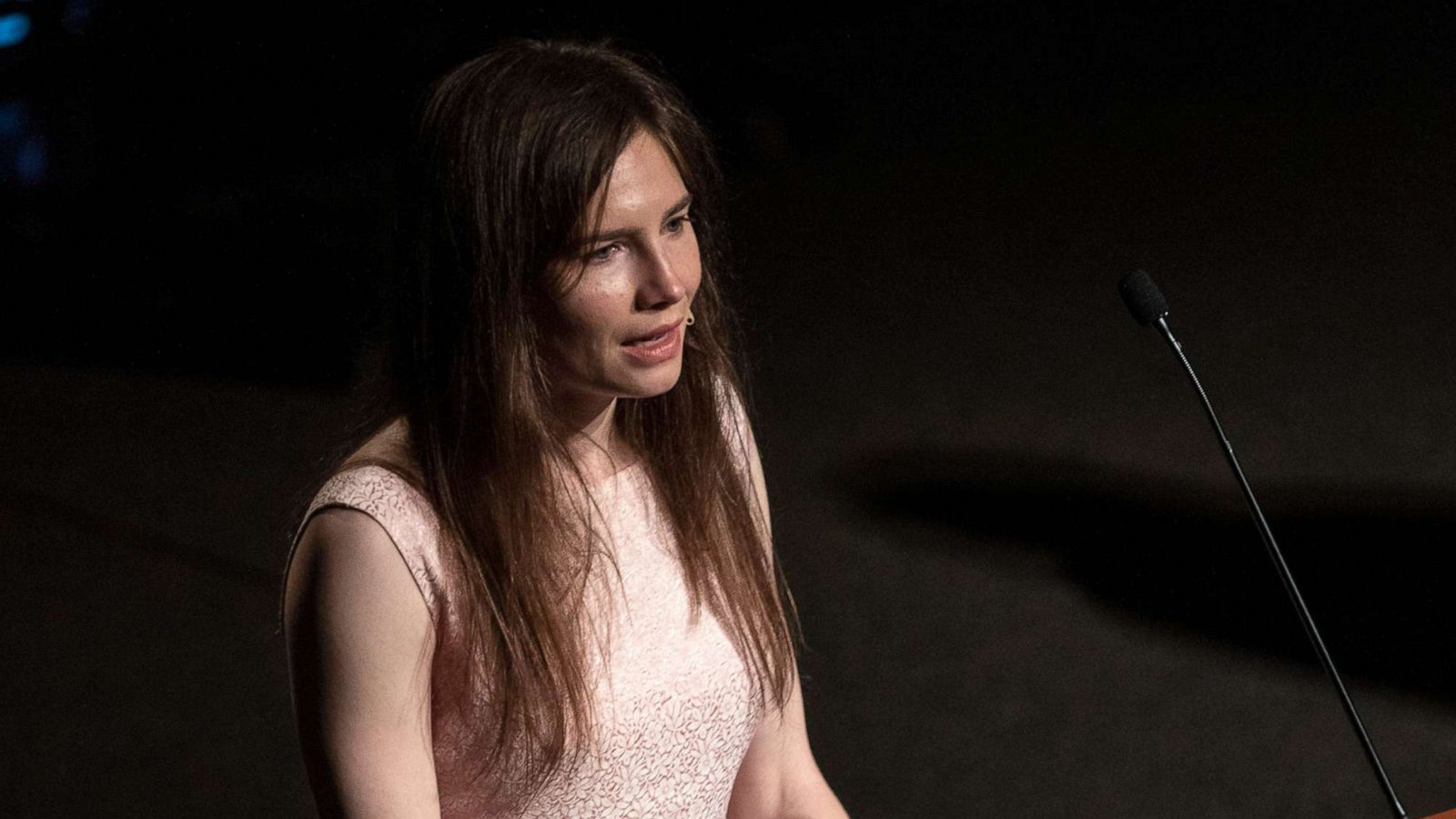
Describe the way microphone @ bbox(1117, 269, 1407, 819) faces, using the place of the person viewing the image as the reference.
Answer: facing to the left of the viewer

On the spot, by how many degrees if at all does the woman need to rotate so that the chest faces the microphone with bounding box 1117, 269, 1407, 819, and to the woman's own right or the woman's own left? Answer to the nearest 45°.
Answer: approximately 45° to the woman's own left

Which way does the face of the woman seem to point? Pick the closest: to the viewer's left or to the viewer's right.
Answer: to the viewer's right

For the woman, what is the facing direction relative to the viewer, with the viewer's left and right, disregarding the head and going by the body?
facing the viewer and to the right of the viewer

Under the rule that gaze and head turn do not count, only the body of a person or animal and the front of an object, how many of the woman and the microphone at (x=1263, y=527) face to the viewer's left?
1

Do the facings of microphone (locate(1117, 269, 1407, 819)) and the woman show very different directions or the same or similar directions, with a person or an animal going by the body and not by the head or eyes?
very different directions

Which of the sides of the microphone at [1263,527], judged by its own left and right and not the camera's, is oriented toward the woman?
front
